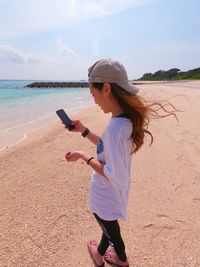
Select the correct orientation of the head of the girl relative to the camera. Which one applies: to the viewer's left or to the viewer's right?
to the viewer's left

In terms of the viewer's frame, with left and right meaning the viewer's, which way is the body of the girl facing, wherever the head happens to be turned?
facing to the left of the viewer
